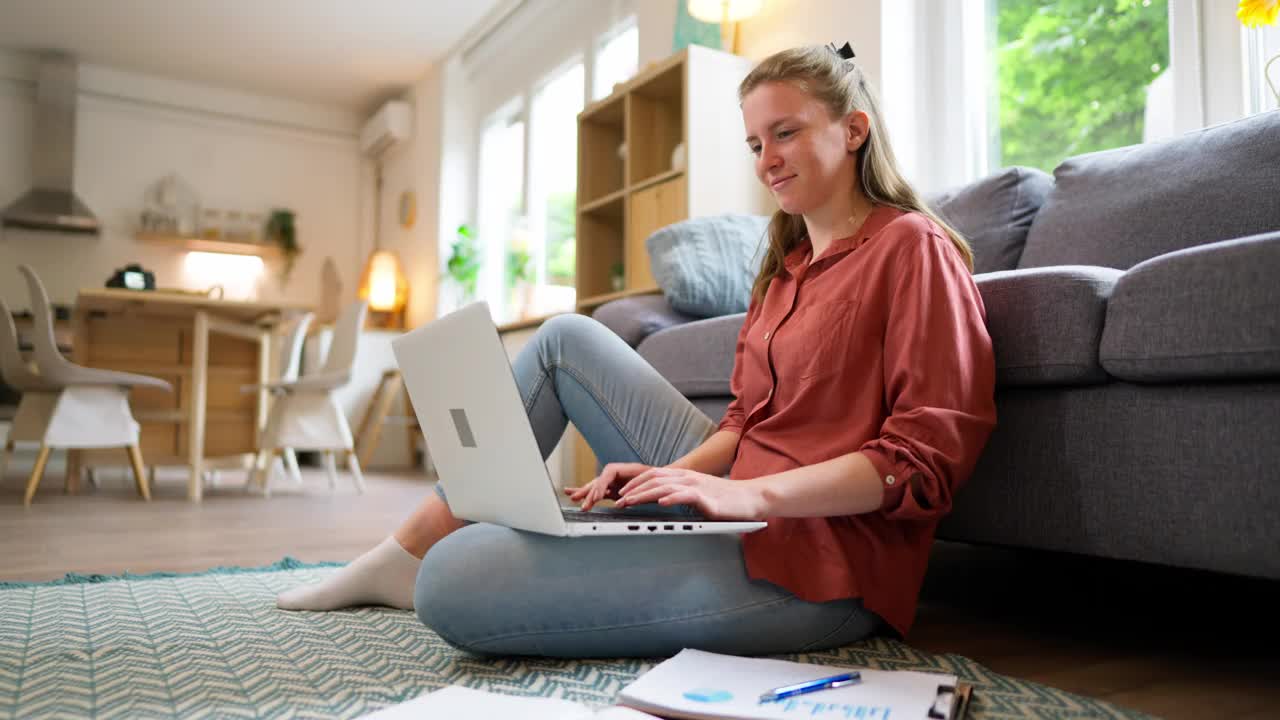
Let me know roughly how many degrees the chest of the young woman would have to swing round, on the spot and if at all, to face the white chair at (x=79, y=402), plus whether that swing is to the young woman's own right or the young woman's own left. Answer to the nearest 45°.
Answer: approximately 90° to the young woman's own right

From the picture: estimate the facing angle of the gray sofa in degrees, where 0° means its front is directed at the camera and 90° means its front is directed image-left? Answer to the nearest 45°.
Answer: approximately 45°

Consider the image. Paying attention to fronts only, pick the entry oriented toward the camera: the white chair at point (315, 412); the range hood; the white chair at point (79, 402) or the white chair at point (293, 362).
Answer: the range hood

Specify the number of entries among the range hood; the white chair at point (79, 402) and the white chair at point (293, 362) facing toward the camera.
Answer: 1

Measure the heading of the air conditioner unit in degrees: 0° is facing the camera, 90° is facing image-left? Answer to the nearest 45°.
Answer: approximately 45°

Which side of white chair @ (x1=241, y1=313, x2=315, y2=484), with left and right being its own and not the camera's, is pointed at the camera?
left

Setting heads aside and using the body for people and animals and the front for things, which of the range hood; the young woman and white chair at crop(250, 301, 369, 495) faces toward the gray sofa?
the range hood

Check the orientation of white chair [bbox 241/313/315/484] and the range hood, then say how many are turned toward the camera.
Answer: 1

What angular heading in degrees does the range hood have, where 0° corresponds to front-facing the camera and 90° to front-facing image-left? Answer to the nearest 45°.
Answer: approximately 0°

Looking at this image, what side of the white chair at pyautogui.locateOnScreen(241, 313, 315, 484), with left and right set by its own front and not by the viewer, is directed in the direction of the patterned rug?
left
